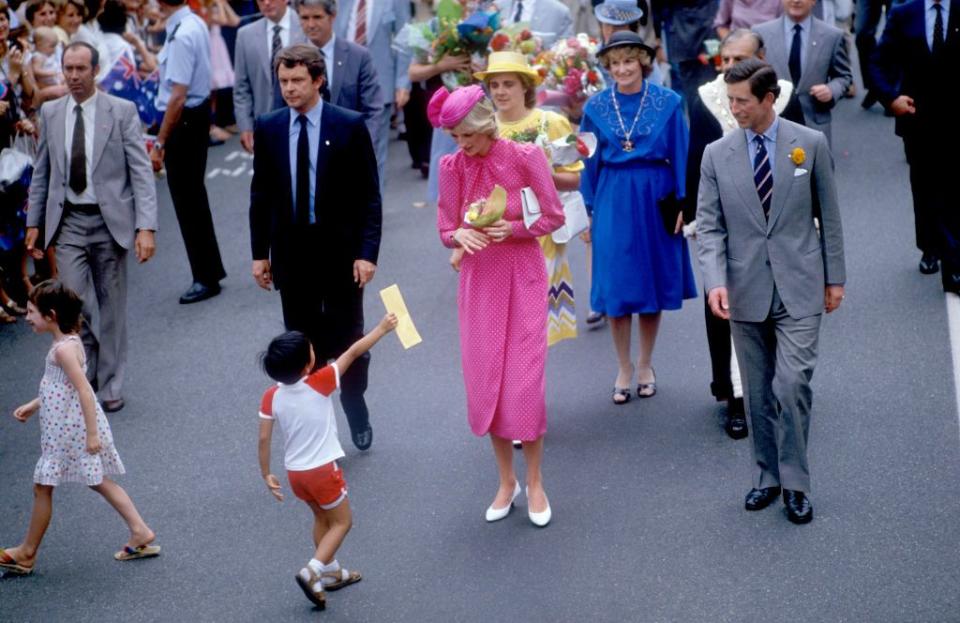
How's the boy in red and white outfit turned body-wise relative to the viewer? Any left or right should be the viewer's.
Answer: facing away from the viewer and to the right of the viewer

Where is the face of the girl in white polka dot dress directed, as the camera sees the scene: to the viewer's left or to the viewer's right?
to the viewer's left

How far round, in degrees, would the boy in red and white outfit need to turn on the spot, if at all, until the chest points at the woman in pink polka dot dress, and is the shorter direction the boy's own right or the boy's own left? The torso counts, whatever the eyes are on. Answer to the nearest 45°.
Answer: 0° — they already face them

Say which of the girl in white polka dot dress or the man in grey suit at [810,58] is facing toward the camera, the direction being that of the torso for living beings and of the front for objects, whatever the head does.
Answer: the man in grey suit

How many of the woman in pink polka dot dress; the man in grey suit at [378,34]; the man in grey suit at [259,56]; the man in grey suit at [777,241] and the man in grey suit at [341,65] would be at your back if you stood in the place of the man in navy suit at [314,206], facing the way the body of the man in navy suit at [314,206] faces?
3

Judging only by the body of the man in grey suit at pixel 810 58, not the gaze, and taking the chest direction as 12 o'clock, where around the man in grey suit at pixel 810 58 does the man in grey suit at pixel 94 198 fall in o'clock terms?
the man in grey suit at pixel 94 198 is roughly at 2 o'clock from the man in grey suit at pixel 810 58.

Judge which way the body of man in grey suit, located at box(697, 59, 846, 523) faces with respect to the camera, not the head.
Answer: toward the camera

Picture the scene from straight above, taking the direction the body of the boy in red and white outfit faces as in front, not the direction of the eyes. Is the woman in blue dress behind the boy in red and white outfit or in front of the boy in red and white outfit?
in front

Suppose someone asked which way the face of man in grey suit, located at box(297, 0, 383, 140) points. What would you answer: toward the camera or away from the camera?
toward the camera

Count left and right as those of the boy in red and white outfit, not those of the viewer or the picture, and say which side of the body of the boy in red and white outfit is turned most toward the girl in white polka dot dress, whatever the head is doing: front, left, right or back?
left

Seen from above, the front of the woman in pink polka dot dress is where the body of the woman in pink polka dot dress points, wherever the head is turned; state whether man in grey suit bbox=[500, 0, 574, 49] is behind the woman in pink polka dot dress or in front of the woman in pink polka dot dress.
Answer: behind

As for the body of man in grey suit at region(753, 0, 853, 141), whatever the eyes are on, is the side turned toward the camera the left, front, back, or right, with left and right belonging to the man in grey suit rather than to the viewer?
front

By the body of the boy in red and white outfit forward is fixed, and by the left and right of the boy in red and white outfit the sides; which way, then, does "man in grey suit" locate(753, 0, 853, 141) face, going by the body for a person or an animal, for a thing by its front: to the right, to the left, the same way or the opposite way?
the opposite way

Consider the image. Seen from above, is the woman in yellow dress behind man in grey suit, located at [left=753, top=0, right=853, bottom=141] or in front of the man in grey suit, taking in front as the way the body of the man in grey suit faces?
in front

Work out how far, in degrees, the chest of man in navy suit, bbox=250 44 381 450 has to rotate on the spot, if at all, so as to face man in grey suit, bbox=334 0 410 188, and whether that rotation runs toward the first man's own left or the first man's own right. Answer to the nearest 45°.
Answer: approximately 180°

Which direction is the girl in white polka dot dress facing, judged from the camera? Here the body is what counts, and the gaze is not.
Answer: to the viewer's left

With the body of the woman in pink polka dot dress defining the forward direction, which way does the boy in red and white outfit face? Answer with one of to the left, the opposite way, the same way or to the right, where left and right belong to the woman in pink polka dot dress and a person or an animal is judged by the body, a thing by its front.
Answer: the opposite way
